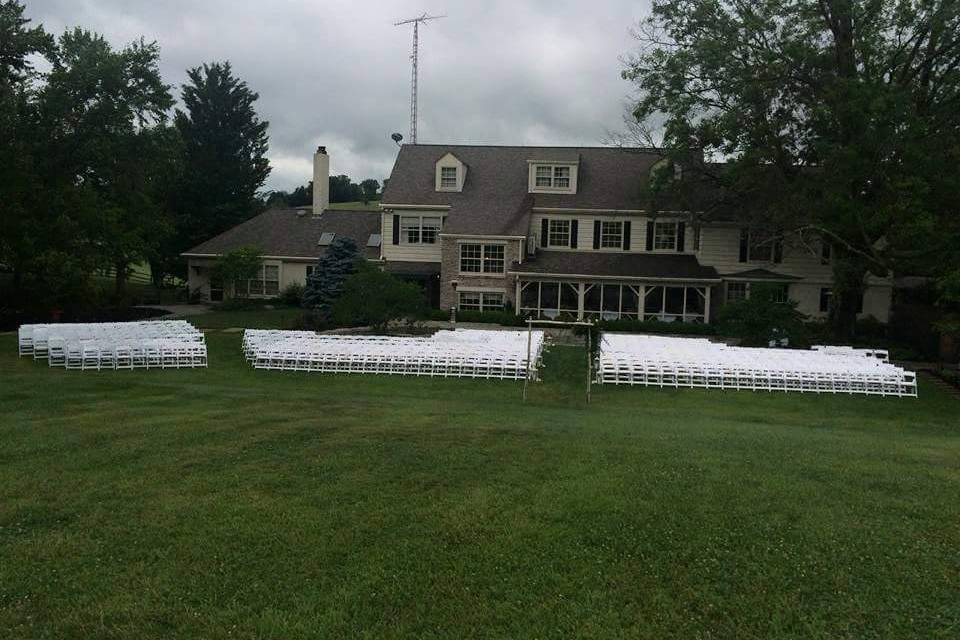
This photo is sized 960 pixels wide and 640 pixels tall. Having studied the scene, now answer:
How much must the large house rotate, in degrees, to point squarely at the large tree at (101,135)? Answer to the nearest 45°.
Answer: approximately 90° to its right

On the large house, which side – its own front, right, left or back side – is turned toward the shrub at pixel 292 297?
right

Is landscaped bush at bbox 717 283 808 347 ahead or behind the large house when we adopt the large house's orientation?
ahead

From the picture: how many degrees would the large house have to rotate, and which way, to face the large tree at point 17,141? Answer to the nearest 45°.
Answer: approximately 90° to its right

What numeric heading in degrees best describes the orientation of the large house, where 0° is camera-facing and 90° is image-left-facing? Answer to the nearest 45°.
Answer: approximately 0°

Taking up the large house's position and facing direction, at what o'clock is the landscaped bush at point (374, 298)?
The landscaped bush is roughly at 1 o'clock from the large house.

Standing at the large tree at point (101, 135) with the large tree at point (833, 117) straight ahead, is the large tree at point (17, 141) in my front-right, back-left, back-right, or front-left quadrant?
back-right

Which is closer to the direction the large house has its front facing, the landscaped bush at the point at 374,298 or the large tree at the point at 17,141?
the landscaped bush

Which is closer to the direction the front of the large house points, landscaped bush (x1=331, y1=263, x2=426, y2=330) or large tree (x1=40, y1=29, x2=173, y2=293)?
the landscaped bush

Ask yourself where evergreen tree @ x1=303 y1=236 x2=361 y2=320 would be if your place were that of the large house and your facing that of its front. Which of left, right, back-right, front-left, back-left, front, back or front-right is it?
right
